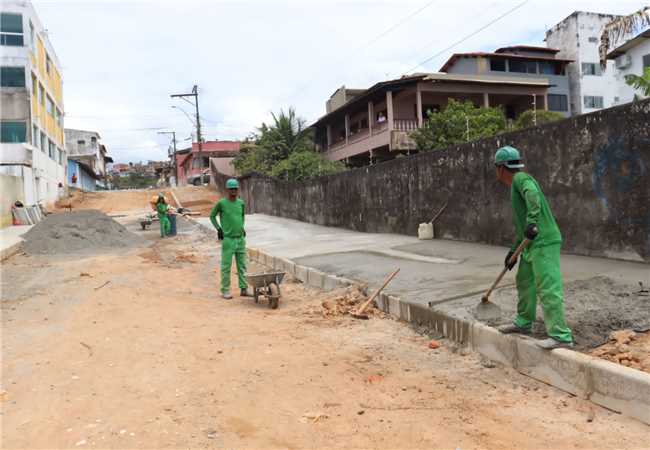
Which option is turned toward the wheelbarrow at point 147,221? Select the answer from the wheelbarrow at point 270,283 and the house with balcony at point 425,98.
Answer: the house with balcony

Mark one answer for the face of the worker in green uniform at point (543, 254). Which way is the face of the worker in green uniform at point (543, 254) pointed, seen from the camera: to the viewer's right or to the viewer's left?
to the viewer's left

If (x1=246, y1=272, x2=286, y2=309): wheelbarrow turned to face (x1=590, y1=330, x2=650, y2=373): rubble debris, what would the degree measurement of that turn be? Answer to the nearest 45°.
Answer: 0° — it already faces it

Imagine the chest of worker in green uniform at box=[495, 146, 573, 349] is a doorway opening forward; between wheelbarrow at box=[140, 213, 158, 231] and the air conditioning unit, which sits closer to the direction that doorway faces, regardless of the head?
the wheelbarrow

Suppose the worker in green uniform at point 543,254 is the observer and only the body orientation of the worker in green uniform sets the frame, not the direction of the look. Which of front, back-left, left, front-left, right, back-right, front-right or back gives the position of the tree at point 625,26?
right

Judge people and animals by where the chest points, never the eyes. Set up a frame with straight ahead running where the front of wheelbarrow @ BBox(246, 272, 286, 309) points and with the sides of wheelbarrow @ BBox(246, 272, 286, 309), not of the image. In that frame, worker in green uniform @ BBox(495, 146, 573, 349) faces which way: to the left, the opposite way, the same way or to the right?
the opposite way

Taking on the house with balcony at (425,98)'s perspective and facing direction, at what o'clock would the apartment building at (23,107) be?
the apartment building at (23,107) is roughly at 1 o'clock from the house with balcony at (425,98).

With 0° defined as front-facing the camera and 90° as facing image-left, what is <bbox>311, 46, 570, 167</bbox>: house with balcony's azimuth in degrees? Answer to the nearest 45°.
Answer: approximately 45°

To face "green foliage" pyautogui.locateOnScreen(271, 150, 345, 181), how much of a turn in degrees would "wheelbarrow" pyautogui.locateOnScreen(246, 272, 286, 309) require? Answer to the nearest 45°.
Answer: approximately 135° to its left

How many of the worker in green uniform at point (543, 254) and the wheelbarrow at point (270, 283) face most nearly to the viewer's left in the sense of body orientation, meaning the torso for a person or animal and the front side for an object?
1

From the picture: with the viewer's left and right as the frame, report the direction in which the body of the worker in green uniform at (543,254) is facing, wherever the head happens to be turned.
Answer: facing to the left of the viewer

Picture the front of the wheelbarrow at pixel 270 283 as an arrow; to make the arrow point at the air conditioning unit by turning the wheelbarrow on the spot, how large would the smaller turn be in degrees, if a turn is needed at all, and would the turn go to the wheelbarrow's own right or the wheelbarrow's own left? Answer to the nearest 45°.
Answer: approximately 90° to the wheelbarrow's own left

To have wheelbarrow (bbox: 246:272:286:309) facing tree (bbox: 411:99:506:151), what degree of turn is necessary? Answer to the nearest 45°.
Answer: approximately 90° to its left

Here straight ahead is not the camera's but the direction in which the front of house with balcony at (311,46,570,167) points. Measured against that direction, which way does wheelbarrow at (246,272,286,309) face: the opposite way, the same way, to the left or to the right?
to the left
